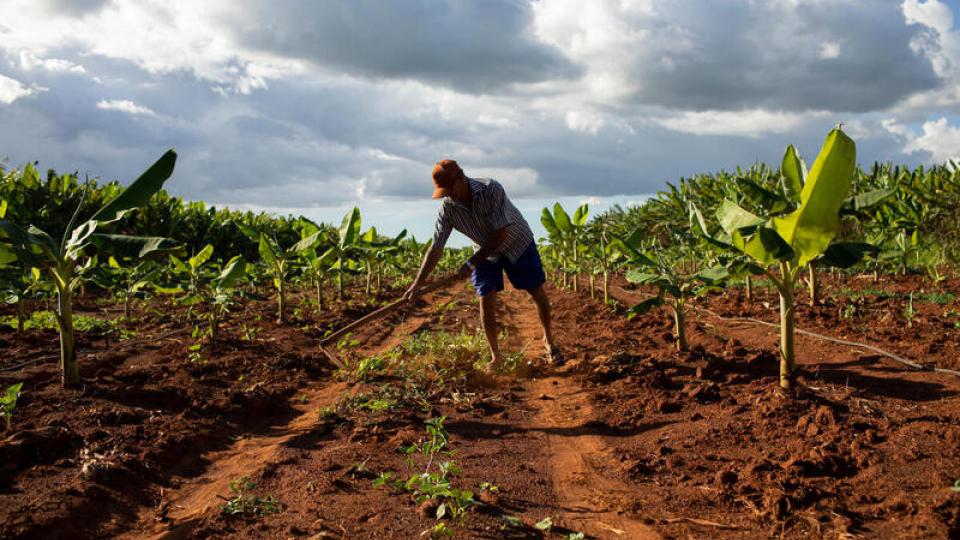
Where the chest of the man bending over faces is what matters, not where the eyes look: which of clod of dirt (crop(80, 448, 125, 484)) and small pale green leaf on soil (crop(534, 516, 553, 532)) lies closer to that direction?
the clod of dirt

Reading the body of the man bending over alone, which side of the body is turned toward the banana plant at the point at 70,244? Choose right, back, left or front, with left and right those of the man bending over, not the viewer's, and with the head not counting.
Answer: front

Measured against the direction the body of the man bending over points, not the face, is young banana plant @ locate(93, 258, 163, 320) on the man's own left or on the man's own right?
on the man's own right

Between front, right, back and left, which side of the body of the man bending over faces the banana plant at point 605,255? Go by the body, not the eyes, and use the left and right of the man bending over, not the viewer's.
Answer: back

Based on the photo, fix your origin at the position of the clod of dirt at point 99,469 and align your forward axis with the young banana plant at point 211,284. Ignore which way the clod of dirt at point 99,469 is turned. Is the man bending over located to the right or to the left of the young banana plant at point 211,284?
right

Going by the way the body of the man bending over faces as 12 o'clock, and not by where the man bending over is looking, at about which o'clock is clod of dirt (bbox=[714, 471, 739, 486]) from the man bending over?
The clod of dirt is roughly at 10 o'clock from the man bending over.

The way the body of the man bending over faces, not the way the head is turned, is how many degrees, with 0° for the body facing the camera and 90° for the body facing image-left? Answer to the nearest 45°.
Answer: approximately 45°

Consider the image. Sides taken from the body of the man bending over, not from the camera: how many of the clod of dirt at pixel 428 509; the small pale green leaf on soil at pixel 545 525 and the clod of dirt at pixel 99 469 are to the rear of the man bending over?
0

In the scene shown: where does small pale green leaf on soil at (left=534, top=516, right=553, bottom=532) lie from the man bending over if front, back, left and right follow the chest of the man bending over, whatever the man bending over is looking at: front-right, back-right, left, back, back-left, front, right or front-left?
front-left

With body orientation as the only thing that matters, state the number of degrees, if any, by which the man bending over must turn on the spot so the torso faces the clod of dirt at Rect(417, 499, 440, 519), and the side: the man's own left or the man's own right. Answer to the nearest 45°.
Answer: approximately 45° to the man's own left

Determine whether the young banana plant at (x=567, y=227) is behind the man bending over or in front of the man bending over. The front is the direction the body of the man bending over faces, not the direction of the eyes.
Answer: behind

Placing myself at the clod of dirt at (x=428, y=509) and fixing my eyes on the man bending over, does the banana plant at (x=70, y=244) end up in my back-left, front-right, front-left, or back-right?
front-left

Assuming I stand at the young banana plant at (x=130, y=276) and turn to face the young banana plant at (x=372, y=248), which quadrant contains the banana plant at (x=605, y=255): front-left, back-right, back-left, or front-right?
front-right

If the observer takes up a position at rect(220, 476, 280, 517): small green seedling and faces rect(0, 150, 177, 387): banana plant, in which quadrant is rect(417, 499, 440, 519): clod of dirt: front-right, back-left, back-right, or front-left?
back-right
